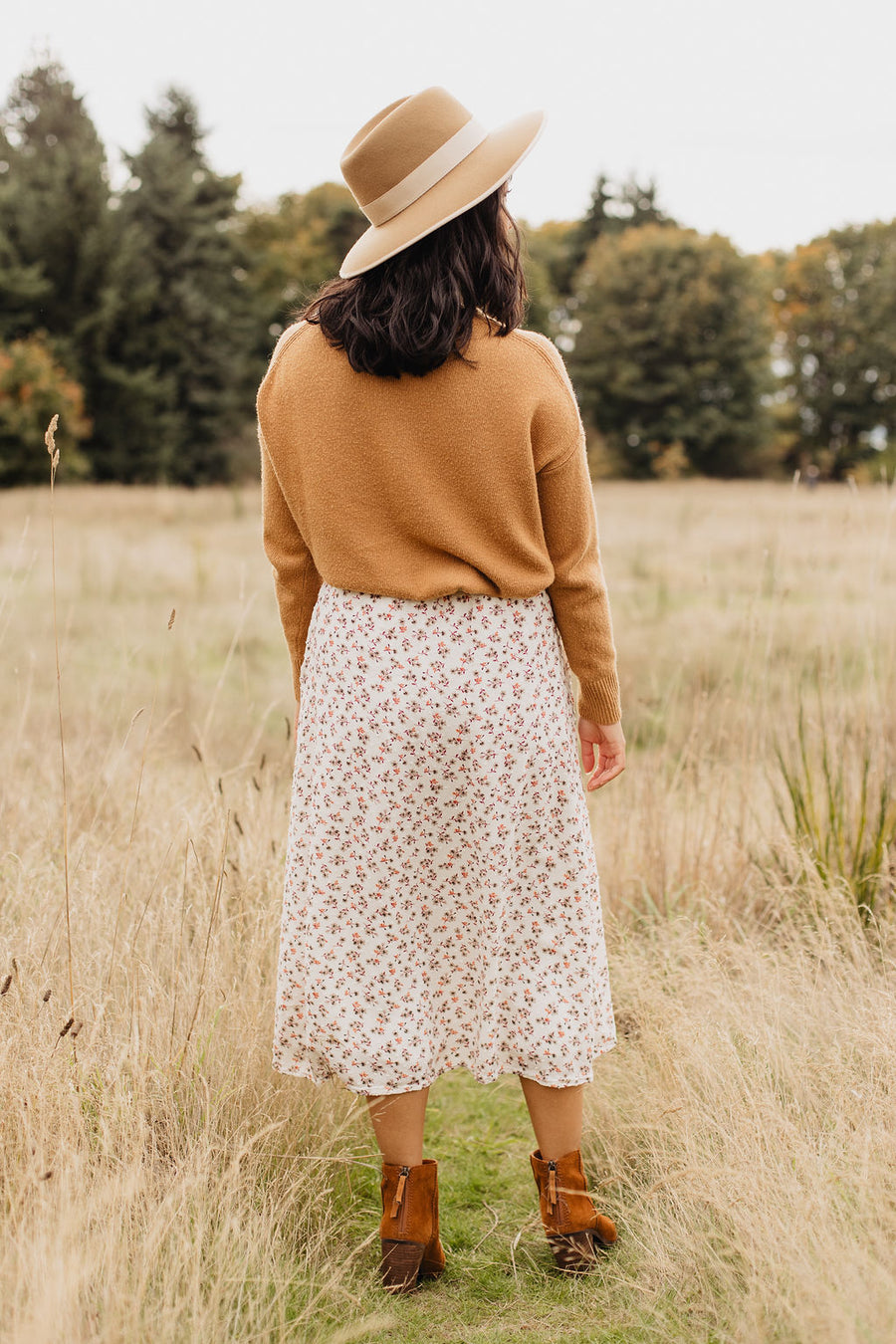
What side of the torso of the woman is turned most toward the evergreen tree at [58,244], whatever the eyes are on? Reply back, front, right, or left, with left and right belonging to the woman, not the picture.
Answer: front

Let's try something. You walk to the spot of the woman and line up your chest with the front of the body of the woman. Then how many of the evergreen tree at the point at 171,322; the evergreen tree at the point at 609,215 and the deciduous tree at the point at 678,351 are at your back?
0

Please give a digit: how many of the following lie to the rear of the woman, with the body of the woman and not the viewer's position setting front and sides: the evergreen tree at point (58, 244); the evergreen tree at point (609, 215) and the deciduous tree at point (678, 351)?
0

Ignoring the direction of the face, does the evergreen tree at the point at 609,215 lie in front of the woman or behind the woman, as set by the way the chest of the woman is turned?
in front

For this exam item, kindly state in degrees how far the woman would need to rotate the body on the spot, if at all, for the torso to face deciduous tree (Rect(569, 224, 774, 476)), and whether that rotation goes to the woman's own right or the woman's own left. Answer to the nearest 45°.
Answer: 0° — they already face it

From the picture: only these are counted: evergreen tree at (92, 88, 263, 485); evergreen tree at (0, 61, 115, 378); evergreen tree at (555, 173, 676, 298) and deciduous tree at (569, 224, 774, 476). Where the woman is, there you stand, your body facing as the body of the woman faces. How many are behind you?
0

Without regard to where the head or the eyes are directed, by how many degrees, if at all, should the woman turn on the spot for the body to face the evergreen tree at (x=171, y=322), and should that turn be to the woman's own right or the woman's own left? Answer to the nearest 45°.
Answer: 0° — they already face it

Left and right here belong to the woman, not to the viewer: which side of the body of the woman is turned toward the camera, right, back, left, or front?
back
